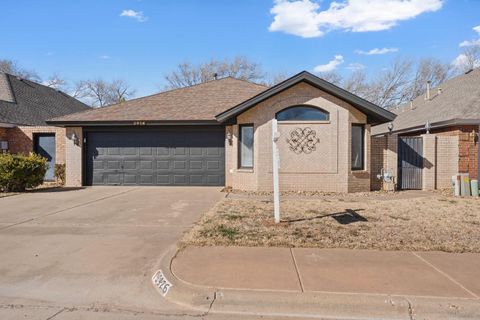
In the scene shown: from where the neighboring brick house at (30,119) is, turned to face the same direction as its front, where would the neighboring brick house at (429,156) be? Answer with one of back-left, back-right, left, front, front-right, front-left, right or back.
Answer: front-left

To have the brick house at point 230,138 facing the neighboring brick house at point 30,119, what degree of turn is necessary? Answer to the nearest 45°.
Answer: approximately 135° to its right

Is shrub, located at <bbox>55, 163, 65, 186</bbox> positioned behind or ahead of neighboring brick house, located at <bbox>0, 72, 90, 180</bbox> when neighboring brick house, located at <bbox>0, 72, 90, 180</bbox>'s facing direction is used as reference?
ahead

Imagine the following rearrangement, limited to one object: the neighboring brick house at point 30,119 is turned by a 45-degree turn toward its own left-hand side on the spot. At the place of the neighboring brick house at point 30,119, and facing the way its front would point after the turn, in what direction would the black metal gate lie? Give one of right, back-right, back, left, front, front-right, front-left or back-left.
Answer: front

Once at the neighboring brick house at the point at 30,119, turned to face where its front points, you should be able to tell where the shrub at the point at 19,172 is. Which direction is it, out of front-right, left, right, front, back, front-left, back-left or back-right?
front

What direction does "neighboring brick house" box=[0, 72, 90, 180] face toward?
toward the camera

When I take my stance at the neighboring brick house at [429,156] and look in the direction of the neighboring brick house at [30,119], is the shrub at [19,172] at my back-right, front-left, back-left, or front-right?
front-left

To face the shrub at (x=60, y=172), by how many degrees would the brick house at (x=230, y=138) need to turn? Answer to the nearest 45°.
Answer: approximately 90° to its right

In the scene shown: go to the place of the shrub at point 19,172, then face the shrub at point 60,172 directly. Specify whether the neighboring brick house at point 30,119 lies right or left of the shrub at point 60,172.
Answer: left

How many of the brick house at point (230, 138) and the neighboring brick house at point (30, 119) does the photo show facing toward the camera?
2

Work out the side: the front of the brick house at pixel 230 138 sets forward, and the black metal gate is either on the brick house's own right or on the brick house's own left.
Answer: on the brick house's own left

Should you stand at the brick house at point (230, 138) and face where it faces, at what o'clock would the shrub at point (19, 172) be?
The shrub is roughly at 3 o'clock from the brick house.

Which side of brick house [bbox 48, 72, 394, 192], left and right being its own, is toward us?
front

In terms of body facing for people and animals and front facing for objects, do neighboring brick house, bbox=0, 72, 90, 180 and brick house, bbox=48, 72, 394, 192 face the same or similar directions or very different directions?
same or similar directions
